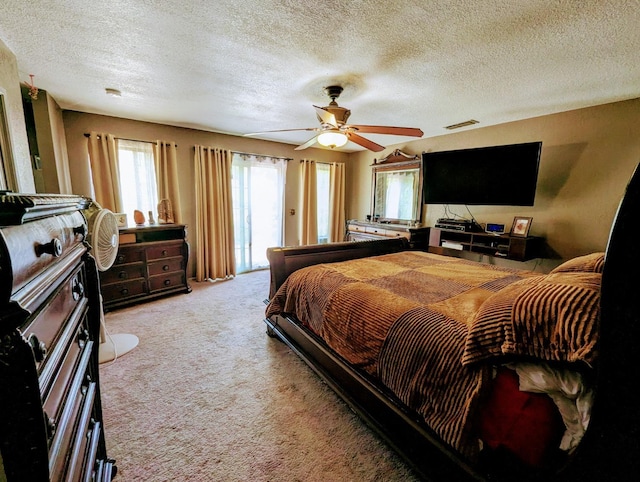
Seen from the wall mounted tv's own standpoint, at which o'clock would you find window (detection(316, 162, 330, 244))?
The window is roughly at 2 o'clock from the wall mounted tv.

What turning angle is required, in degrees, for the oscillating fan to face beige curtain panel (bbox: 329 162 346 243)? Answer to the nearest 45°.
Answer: approximately 90° to its left

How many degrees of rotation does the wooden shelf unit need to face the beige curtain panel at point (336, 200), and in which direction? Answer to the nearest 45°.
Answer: approximately 45° to its right

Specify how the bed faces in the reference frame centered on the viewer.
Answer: facing away from the viewer and to the left of the viewer

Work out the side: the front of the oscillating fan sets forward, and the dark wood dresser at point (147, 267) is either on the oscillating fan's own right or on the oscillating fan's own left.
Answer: on the oscillating fan's own left

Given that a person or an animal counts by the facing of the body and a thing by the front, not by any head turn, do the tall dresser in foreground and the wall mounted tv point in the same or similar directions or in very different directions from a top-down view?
very different directions

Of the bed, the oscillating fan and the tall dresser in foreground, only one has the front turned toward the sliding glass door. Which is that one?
the bed

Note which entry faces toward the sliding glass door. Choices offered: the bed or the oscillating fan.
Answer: the bed

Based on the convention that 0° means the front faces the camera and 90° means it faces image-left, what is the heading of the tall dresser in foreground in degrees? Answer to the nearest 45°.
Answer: approximately 315°

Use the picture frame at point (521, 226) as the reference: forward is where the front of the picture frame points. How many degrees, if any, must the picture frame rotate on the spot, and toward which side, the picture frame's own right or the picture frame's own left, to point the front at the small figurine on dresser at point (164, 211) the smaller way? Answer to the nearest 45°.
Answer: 0° — it already faces it

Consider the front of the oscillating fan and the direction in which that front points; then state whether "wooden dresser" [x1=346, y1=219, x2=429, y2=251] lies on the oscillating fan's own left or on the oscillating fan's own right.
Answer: on the oscillating fan's own left

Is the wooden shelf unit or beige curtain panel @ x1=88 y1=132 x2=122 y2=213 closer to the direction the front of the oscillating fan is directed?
the wooden shelf unit

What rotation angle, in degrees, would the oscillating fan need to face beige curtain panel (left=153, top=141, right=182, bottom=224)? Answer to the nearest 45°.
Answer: approximately 135° to its left

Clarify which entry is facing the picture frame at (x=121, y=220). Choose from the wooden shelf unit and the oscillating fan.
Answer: the wooden shelf unit

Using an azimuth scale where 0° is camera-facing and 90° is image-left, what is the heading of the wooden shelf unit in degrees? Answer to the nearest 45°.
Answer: approximately 45°
